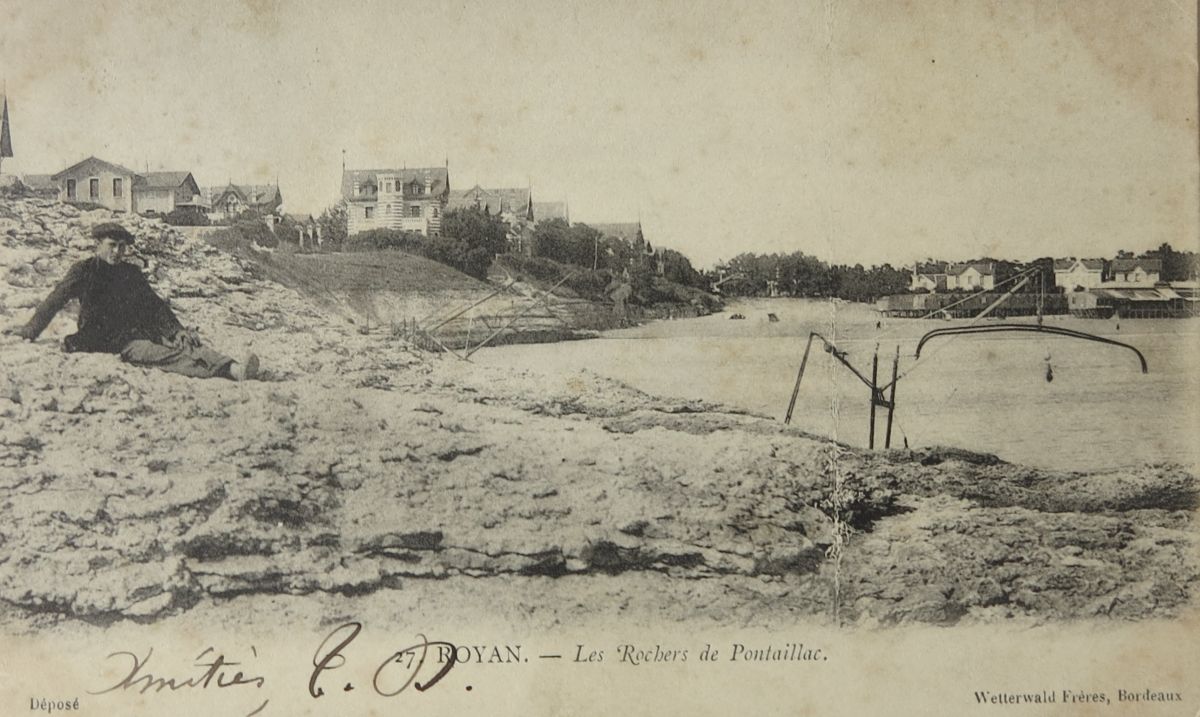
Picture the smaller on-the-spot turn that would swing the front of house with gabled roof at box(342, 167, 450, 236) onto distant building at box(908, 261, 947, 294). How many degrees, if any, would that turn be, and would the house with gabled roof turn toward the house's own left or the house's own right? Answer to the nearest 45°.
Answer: approximately 90° to the house's own left

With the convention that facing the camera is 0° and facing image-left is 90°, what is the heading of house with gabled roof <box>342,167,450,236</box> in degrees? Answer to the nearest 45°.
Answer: approximately 0°
